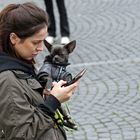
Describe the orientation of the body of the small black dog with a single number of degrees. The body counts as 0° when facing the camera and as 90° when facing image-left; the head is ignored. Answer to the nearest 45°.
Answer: approximately 0°

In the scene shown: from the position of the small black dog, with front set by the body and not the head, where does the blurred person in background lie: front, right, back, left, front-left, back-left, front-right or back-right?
back

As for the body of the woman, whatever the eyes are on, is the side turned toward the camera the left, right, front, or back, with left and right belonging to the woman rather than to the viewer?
right

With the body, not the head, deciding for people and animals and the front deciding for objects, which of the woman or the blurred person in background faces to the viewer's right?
the woman
